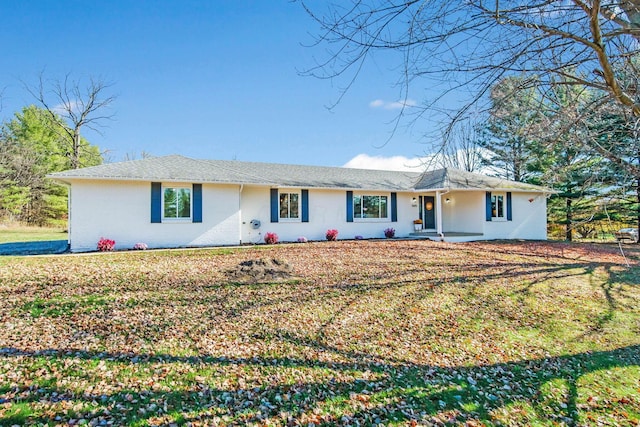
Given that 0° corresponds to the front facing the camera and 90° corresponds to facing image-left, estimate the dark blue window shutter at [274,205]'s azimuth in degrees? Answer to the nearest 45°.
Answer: approximately 0°

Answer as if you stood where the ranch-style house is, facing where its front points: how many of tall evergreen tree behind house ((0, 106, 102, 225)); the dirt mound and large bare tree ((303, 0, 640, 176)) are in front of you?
2

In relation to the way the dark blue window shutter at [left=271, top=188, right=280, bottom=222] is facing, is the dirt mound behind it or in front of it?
in front

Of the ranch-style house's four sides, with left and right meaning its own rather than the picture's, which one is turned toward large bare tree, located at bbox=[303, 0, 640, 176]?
front

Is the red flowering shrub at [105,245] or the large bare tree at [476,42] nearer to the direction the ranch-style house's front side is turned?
the large bare tree

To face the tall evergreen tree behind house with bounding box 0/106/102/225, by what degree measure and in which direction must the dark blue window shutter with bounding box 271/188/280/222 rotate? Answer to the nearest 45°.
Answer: approximately 135° to its right

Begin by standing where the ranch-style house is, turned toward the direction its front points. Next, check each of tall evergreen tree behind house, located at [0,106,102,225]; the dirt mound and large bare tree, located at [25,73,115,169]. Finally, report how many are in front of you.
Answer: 1

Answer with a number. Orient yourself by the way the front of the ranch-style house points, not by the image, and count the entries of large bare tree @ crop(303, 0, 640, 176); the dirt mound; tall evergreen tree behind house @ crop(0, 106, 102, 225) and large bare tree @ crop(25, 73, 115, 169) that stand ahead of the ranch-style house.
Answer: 2

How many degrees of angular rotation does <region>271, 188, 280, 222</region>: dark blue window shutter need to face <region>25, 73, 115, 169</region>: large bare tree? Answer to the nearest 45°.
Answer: approximately 135° to its right
